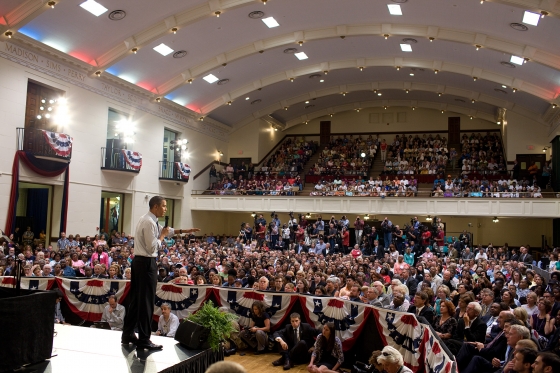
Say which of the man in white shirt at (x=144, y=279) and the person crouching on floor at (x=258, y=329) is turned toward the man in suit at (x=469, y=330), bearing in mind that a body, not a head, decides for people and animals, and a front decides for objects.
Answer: the man in white shirt

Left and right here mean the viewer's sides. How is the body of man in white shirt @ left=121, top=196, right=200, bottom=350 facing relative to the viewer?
facing to the right of the viewer

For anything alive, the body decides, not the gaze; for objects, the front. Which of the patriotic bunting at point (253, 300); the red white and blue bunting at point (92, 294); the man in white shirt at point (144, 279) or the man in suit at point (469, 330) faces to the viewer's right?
the man in white shirt

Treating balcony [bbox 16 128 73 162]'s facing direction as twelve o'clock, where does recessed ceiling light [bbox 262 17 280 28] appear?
The recessed ceiling light is roughly at 11 o'clock from the balcony.

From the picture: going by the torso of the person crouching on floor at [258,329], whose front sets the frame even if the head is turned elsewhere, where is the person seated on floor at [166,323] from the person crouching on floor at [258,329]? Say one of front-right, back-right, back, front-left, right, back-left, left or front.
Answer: front-right

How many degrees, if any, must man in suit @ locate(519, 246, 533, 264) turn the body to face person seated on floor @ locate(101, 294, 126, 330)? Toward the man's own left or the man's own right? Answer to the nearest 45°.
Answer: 0° — they already face them

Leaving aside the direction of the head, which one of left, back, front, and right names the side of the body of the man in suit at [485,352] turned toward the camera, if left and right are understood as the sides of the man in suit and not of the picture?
left

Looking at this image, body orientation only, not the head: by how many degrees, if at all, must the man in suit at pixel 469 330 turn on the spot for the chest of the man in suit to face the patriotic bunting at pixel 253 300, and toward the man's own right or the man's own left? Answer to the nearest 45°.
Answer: approximately 45° to the man's own right

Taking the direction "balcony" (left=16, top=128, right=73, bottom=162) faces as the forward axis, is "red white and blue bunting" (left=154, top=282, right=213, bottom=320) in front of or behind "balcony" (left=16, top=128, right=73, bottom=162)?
in front

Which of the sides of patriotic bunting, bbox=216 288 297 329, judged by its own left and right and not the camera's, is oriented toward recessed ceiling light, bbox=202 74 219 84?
back

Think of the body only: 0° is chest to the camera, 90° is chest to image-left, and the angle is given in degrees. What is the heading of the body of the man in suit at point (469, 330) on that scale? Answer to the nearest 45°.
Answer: approximately 45°

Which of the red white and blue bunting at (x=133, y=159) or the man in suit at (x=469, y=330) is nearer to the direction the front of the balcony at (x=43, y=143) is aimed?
the man in suit
